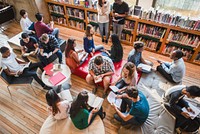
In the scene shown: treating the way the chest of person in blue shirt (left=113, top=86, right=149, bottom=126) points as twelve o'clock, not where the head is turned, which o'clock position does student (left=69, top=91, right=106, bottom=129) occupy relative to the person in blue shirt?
The student is roughly at 11 o'clock from the person in blue shirt.

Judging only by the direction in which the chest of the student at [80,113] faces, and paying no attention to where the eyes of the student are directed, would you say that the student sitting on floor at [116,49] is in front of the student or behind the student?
in front

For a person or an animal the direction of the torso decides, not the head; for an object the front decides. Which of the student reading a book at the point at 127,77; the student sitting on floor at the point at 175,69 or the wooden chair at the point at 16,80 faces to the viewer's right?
the wooden chair

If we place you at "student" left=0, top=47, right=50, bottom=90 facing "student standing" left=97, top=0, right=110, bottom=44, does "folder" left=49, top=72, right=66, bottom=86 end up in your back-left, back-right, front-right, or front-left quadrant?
front-right

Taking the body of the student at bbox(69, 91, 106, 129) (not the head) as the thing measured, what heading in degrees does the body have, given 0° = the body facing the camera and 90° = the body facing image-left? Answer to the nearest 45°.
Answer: approximately 225°

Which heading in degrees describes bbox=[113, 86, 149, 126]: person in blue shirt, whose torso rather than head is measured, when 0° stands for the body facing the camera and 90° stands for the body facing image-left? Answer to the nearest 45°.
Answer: approximately 90°

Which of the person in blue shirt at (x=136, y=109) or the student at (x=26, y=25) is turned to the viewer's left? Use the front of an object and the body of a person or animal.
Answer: the person in blue shirt

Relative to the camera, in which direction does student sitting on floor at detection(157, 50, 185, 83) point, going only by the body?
to the viewer's left

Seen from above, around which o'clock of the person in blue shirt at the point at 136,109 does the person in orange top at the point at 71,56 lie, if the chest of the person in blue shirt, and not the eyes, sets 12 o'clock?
The person in orange top is roughly at 1 o'clock from the person in blue shirt.

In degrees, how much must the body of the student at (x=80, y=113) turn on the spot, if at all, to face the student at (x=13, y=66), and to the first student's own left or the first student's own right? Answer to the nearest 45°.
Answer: approximately 90° to the first student's own left

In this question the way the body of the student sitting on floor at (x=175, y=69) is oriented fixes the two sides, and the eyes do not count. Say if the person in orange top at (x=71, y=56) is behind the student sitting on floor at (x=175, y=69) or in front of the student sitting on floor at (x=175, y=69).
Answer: in front

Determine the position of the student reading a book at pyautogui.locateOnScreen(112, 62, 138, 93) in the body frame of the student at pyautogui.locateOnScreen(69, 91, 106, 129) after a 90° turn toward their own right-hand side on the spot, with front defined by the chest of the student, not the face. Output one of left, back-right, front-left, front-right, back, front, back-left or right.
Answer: left

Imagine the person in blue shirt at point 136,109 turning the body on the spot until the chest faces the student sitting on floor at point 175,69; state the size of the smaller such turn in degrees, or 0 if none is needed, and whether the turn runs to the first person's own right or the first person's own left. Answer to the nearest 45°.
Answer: approximately 135° to the first person's own right

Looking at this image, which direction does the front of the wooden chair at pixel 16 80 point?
to the viewer's right
